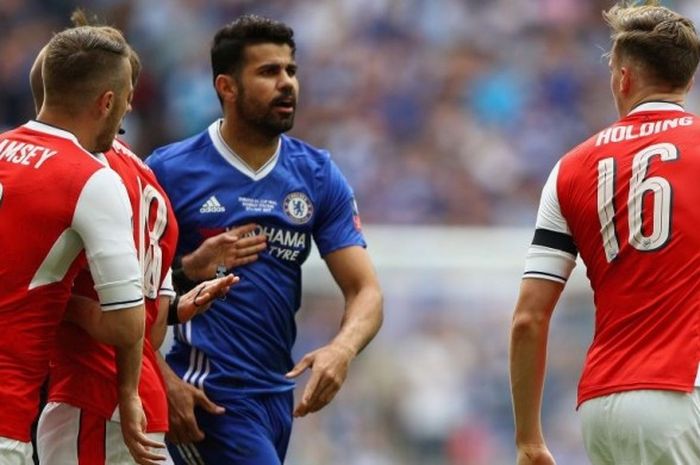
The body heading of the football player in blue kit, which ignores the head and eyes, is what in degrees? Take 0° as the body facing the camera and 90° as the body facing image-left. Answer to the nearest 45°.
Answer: approximately 315°

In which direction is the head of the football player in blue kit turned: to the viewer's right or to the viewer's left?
to the viewer's right
